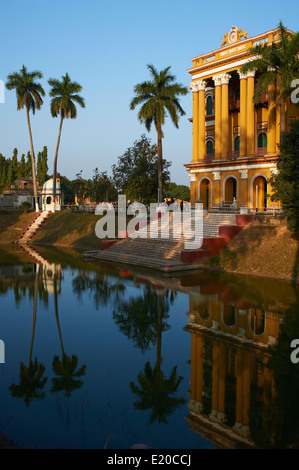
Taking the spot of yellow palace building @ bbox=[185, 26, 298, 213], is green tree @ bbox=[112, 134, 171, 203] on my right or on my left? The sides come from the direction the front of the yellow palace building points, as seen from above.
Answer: on my right

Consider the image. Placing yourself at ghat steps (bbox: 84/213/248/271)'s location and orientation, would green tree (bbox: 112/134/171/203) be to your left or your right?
on your right

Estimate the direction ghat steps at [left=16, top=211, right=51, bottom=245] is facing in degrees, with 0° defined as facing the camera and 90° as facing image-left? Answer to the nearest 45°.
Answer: approximately 45°

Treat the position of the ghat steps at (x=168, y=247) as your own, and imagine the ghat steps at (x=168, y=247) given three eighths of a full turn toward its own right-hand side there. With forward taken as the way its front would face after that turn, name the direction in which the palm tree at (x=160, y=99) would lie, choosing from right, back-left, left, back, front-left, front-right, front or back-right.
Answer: front

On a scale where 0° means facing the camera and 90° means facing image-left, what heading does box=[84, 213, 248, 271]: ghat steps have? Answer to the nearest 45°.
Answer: approximately 45°

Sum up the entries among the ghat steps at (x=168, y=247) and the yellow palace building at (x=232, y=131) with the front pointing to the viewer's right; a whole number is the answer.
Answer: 0

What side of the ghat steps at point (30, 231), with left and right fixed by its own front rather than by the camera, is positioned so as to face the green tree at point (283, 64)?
left

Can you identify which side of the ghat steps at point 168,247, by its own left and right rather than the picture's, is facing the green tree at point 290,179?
left

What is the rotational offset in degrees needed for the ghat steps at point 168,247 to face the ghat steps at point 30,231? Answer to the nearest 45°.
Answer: approximately 90° to its right

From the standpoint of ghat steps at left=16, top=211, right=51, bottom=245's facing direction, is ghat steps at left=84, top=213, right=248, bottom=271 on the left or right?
on its left
